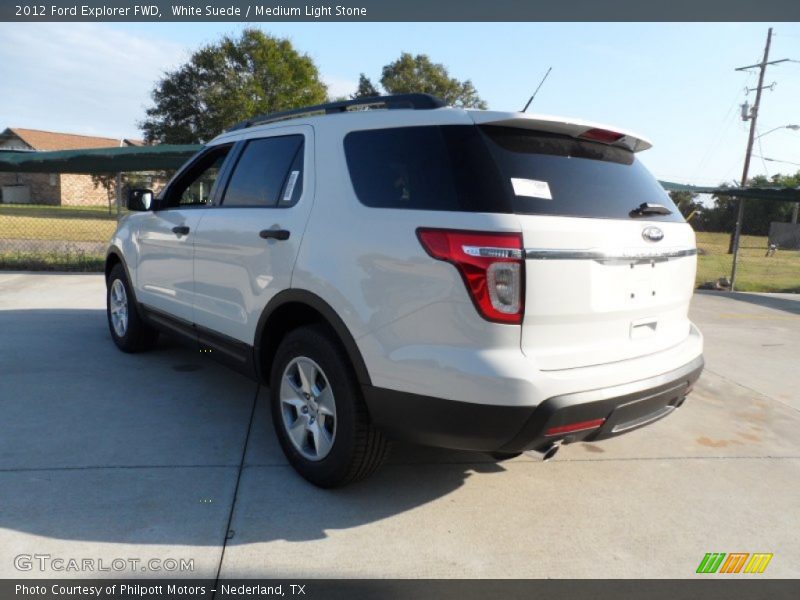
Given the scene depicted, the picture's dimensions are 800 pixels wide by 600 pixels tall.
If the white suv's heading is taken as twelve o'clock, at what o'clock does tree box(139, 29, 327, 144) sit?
The tree is roughly at 1 o'clock from the white suv.

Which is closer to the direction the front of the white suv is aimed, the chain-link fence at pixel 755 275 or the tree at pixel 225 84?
the tree

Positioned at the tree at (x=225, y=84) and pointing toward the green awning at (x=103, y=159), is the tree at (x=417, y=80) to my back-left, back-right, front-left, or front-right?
back-left

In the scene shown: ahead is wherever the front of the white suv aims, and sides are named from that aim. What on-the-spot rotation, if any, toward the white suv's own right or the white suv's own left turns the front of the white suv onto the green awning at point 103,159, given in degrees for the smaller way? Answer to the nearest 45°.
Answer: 0° — it already faces it

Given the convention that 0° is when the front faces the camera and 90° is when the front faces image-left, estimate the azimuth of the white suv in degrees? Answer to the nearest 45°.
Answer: approximately 135°

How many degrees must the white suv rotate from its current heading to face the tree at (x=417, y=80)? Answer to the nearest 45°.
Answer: approximately 45° to its right

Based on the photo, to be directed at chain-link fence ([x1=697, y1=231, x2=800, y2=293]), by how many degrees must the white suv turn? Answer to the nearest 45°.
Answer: approximately 90° to its right

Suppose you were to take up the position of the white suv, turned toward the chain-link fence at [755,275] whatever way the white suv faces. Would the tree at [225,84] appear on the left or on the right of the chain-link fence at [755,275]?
left
